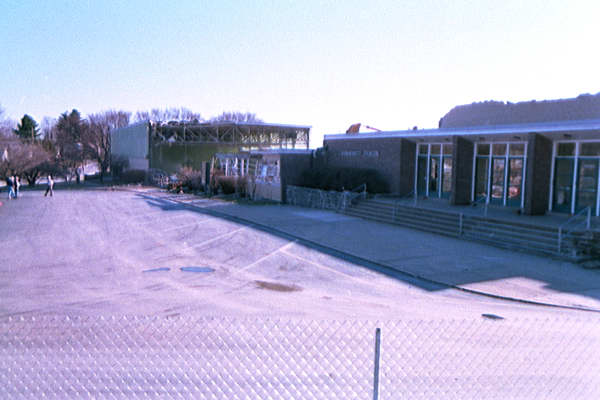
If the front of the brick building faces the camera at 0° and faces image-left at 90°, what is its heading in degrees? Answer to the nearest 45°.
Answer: approximately 45°

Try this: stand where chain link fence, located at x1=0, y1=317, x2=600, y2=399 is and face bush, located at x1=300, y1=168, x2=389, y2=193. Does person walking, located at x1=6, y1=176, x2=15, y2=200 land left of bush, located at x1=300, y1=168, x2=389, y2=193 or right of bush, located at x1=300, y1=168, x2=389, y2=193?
left

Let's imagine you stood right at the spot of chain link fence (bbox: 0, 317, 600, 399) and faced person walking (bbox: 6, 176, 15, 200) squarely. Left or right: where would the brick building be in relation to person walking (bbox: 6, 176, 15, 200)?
right

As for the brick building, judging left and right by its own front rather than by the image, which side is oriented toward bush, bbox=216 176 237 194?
right

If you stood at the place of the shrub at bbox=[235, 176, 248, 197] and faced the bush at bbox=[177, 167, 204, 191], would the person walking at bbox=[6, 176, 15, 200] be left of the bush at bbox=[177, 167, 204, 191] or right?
left

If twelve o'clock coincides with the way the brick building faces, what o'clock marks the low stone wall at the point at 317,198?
The low stone wall is roughly at 2 o'clock from the brick building.

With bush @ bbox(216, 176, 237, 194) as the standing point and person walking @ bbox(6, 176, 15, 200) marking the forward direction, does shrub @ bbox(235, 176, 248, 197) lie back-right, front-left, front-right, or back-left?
back-left

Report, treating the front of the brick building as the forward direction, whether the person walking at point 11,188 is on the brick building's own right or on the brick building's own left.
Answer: on the brick building's own right

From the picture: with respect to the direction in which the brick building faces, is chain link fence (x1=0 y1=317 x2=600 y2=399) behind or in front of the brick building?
in front
